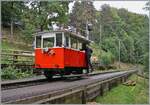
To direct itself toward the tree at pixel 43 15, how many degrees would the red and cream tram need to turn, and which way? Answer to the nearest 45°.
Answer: approximately 135° to its right

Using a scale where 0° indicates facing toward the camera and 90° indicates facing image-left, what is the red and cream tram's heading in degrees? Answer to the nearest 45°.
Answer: approximately 45°

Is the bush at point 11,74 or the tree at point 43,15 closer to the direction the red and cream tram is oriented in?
the bush

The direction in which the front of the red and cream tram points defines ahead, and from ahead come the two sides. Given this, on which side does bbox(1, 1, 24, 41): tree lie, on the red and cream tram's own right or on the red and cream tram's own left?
on the red and cream tram's own right

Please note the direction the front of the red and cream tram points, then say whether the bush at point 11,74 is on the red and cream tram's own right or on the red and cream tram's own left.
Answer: on the red and cream tram's own right
